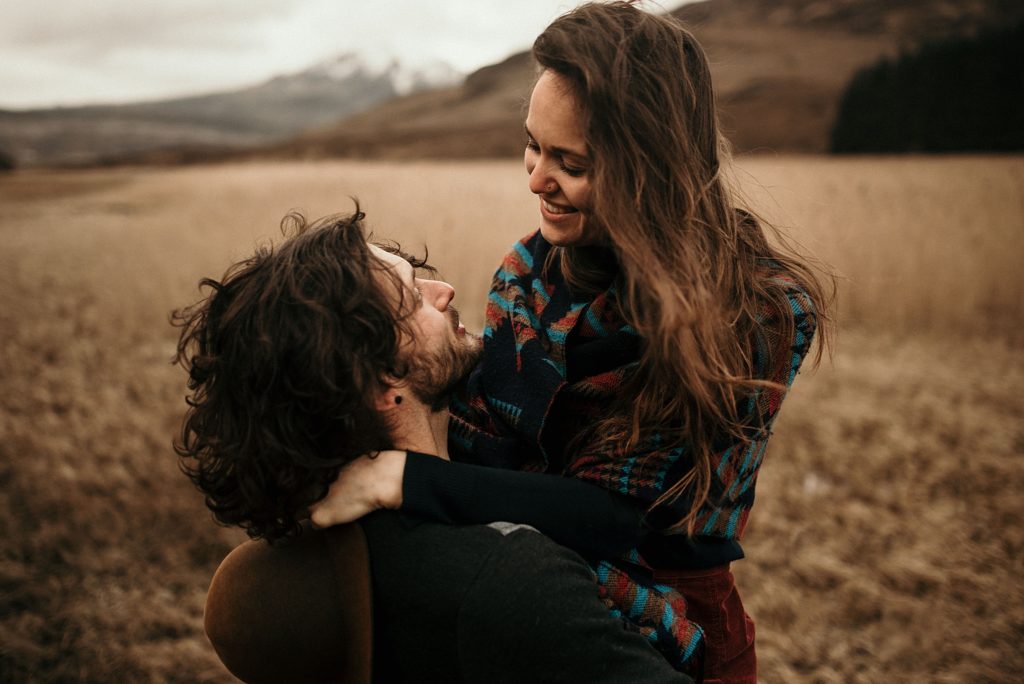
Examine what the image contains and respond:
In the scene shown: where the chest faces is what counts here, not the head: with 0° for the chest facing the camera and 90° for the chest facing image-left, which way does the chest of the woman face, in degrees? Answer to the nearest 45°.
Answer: approximately 45°

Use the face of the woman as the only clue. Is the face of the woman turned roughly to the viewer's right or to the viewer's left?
to the viewer's left
